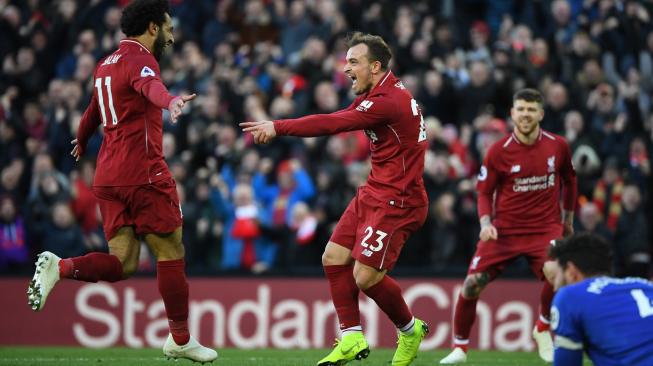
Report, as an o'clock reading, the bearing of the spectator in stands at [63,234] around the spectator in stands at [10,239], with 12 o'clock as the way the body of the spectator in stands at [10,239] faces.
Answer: the spectator in stands at [63,234] is roughly at 10 o'clock from the spectator in stands at [10,239].

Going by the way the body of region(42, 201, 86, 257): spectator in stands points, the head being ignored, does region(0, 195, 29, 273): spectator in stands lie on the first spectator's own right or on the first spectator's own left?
on the first spectator's own right

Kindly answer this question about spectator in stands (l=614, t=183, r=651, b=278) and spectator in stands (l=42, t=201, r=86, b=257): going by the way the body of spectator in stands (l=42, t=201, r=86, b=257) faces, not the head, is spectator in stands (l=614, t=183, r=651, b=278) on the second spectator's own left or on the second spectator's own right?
on the second spectator's own left

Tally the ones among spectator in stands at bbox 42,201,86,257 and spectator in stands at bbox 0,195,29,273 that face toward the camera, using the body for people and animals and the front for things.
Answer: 2

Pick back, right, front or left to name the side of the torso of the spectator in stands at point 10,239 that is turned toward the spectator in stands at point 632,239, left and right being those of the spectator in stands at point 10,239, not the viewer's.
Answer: left

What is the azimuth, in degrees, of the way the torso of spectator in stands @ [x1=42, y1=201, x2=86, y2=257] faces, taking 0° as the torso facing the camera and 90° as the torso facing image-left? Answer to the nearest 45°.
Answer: approximately 0°
